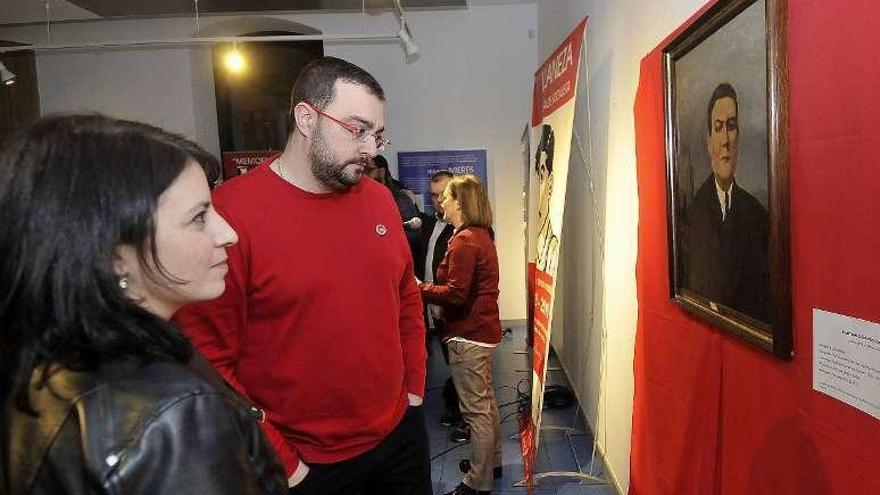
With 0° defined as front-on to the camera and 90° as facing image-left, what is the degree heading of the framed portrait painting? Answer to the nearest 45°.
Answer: approximately 45°

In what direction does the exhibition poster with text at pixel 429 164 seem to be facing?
toward the camera

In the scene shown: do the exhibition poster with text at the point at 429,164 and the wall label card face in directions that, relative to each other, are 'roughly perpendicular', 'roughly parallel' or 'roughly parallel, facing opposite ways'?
roughly perpendicular

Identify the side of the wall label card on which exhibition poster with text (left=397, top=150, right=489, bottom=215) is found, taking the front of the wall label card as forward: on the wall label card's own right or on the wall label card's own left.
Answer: on the wall label card's own right

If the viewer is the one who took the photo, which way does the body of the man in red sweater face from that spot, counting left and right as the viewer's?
facing the viewer and to the right of the viewer

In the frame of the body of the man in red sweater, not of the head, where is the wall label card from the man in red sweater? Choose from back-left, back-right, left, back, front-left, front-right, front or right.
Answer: front

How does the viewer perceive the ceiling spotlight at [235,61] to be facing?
facing the viewer

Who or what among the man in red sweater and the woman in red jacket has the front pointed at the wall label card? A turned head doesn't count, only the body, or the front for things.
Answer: the man in red sweater

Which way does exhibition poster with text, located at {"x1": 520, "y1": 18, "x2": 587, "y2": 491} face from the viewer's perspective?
to the viewer's left

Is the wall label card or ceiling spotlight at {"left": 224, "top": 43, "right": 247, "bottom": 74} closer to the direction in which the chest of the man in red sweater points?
the wall label card

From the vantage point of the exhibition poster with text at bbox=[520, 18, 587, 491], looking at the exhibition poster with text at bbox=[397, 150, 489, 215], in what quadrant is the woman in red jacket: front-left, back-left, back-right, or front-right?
front-left
